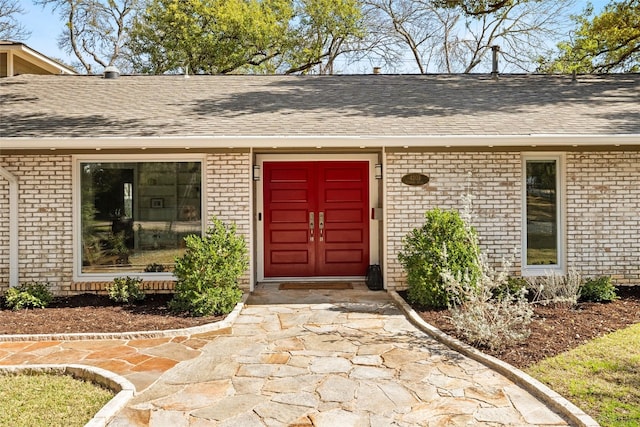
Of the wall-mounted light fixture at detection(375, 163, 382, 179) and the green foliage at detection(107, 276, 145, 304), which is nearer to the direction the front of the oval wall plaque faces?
the green foliage

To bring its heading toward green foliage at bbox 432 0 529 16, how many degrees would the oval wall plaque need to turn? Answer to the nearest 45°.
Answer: approximately 180°

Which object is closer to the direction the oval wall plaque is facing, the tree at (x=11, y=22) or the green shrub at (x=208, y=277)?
the green shrub

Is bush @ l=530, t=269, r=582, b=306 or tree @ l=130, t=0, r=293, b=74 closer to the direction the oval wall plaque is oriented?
the bush

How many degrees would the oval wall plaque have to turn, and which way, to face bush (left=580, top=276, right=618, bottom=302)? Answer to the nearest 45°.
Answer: approximately 90° to its left

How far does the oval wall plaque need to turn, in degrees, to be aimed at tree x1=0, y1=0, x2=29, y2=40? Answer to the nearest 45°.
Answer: approximately 135° to its right

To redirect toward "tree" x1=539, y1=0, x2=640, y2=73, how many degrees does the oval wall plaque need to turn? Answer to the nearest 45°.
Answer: approximately 135° to its left

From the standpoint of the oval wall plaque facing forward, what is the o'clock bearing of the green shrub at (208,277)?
The green shrub is roughly at 2 o'clock from the oval wall plaque.

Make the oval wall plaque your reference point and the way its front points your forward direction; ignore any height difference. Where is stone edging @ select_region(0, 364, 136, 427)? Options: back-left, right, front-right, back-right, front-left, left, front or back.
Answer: front-right

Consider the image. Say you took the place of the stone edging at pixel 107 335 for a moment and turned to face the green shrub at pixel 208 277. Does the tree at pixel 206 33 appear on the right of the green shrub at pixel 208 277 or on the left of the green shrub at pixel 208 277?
left

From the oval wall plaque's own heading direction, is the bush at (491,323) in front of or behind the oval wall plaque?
in front

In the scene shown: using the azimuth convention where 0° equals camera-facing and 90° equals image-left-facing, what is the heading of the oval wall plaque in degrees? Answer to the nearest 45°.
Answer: approximately 0°
